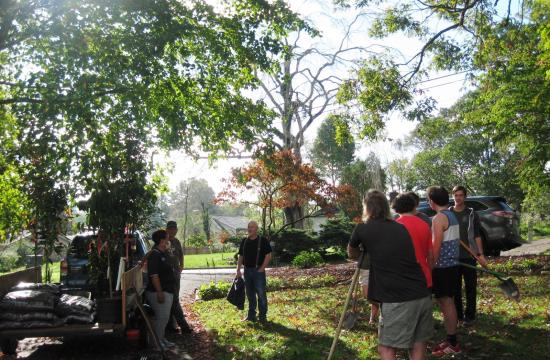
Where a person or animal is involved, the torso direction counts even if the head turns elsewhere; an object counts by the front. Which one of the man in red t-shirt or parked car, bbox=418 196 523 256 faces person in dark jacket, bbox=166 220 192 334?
the man in red t-shirt

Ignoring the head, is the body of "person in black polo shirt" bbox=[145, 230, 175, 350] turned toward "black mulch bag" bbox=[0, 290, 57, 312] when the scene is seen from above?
no

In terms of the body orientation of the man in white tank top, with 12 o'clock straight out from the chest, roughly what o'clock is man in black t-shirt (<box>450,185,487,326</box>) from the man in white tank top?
The man in black t-shirt is roughly at 2 o'clock from the man in white tank top.

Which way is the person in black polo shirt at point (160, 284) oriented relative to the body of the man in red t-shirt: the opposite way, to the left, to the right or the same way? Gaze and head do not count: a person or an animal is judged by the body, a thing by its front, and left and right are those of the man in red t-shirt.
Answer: to the right

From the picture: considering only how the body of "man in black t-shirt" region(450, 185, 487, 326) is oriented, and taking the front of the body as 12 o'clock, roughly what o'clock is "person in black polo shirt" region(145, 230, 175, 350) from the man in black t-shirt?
The person in black polo shirt is roughly at 1 o'clock from the man in black t-shirt.

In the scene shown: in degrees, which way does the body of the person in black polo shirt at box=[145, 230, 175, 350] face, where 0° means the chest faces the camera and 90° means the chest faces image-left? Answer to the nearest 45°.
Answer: approximately 270°

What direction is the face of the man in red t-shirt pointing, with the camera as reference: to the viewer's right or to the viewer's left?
to the viewer's left

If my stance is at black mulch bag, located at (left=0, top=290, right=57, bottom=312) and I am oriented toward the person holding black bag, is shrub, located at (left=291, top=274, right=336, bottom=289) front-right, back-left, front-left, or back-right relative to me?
front-left

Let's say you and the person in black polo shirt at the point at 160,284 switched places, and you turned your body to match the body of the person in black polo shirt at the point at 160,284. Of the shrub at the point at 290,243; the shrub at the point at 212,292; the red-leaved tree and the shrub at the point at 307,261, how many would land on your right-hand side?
0

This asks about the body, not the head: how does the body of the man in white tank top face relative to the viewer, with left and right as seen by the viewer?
facing away from the viewer and to the left of the viewer

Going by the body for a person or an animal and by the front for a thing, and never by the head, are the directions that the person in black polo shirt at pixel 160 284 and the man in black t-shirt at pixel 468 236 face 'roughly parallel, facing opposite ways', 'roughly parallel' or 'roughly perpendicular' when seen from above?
roughly perpendicular

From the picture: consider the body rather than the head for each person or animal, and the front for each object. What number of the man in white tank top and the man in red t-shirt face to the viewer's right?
0

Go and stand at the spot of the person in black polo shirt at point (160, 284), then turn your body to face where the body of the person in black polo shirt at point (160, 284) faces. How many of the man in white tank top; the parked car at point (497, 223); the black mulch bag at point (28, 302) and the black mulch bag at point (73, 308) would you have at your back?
2

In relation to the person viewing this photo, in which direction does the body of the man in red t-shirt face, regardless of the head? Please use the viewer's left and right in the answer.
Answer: facing away from the viewer and to the left of the viewer

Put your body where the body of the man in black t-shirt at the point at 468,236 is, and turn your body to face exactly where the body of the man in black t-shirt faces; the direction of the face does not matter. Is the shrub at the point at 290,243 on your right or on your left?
on your right

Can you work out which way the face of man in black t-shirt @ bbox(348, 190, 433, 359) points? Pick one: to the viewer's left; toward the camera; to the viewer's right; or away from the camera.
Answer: away from the camera

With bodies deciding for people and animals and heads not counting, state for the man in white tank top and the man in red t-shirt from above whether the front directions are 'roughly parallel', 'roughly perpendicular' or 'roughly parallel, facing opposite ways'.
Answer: roughly parallel
